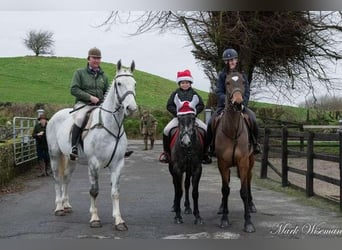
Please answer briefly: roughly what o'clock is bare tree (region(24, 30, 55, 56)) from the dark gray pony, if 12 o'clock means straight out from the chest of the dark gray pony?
The bare tree is roughly at 5 o'clock from the dark gray pony.

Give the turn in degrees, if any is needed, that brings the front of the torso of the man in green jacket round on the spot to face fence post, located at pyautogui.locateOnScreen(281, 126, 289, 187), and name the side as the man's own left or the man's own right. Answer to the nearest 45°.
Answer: approximately 90° to the man's own left

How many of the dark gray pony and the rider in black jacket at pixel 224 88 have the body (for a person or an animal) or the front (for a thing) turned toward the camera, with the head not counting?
2

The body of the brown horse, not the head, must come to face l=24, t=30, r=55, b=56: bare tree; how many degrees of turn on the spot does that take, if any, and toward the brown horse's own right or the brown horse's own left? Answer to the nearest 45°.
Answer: approximately 135° to the brown horse's own right

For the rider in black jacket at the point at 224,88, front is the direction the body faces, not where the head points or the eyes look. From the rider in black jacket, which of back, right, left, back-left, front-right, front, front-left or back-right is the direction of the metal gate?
back-right

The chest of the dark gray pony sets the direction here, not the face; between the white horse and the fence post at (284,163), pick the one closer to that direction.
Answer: the white horse

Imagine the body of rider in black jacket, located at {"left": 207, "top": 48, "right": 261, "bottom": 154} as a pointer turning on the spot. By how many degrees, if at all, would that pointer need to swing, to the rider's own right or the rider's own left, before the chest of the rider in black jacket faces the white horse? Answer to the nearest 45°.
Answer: approximately 90° to the rider's own right

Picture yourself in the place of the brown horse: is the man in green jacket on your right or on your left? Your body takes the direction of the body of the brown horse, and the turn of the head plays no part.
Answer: on your right

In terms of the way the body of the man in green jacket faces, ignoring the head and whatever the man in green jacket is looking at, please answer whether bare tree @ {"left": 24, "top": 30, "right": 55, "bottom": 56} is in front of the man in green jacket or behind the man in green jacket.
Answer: behind
